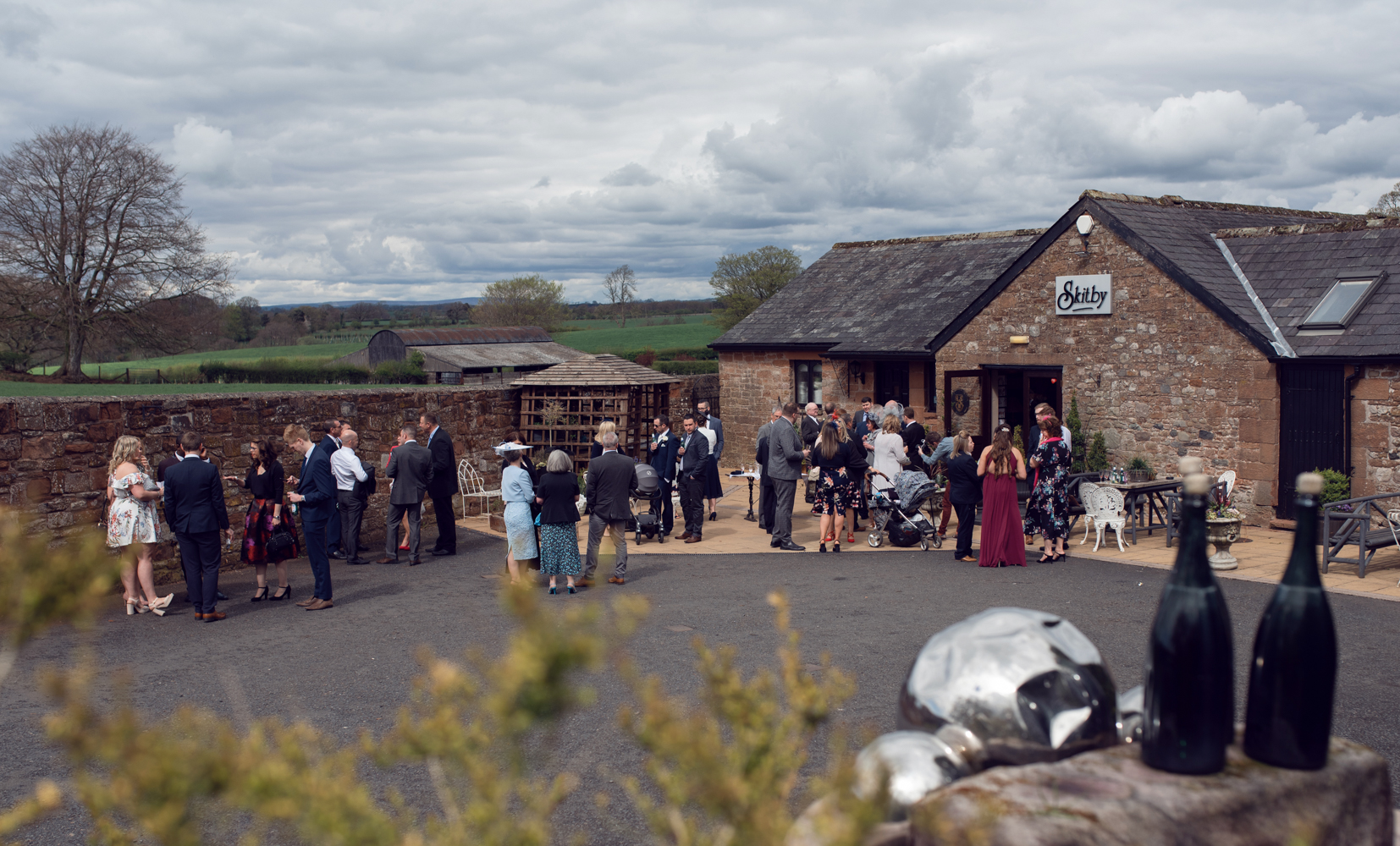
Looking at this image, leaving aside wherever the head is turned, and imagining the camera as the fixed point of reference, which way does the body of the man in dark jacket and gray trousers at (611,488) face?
away from the camera

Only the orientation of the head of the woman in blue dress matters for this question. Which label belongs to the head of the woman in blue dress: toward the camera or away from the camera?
away from the camera

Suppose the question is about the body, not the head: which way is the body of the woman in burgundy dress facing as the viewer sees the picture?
away from the camera

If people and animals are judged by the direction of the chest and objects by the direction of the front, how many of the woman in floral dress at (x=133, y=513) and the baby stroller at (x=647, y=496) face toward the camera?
1

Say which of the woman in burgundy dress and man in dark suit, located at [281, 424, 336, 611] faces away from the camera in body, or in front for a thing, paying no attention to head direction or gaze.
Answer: the woman in burgundy dress

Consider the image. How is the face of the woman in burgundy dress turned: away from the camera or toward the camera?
away from the camera

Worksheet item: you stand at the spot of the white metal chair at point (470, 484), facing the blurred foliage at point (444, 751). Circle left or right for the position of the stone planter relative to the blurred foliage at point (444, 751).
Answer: left

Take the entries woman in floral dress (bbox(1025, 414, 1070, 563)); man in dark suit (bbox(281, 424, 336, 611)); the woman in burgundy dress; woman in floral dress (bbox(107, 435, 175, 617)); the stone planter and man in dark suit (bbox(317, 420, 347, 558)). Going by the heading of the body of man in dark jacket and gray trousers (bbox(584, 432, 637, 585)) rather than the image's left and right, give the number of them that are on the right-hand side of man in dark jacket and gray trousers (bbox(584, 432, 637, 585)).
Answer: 3

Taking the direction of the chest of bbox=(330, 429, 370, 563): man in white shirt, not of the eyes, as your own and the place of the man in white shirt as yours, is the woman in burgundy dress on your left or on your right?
on your right

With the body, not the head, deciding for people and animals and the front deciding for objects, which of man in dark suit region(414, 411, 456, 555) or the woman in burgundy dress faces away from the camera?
the woman in burgundy dress
